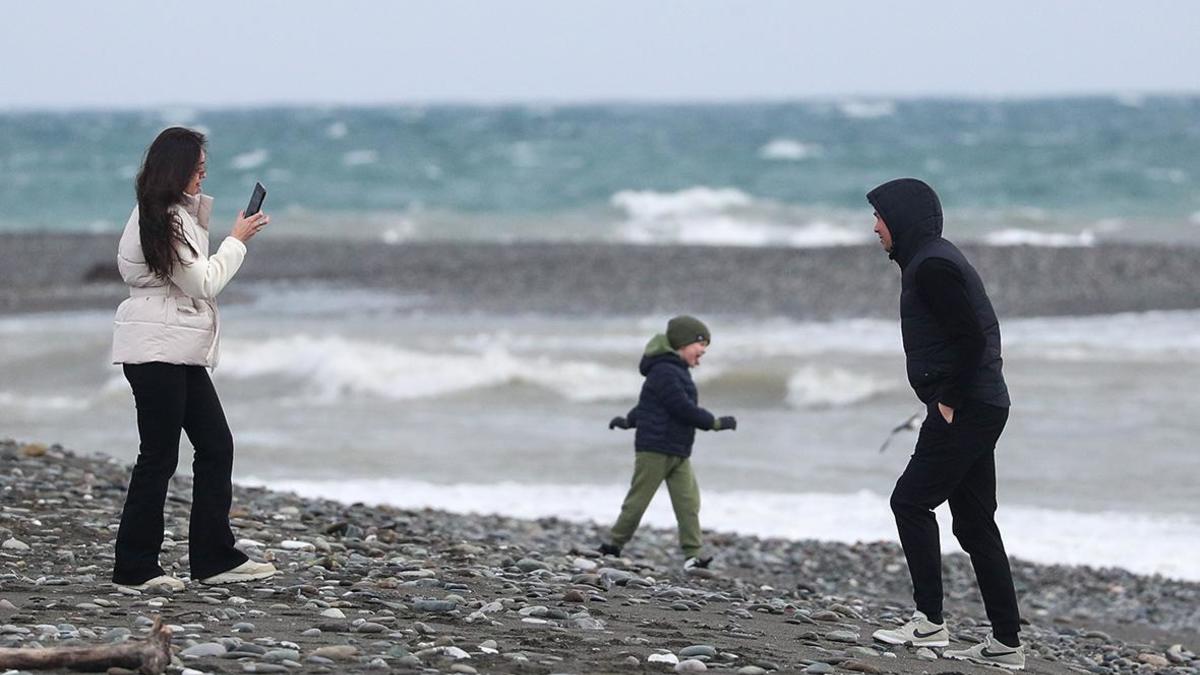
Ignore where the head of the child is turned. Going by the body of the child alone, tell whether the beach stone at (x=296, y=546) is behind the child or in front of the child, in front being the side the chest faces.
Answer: behind

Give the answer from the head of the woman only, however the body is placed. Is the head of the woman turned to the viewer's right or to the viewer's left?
to the viewer's right

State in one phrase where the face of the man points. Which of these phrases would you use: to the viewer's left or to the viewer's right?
to the viewer's left

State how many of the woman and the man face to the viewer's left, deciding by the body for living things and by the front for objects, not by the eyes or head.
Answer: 1

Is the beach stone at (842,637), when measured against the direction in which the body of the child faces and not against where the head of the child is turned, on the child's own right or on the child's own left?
on the child's own right

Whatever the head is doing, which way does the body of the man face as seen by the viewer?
to the viewer's left

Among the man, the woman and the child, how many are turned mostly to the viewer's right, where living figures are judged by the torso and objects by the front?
2

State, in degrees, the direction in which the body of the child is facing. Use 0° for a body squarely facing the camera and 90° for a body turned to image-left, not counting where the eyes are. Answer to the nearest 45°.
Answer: approximately 270°

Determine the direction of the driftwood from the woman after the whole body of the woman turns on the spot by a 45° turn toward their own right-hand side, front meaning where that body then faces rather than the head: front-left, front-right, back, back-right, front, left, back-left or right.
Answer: front-right

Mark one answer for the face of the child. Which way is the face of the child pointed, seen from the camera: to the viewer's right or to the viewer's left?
to the viewer's right

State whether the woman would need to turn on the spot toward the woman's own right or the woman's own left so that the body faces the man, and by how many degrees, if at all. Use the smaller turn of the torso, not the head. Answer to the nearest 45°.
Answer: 0° — they already face them

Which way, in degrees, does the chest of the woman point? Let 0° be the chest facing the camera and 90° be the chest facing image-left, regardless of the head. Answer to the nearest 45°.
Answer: approximately 270°

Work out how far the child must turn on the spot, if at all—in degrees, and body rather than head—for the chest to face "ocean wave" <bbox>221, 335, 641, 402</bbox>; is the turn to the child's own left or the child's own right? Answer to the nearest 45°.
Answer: approximately 90° to the child's own left

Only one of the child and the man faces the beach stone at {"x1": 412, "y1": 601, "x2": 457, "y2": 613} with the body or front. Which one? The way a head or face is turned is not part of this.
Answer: the man
